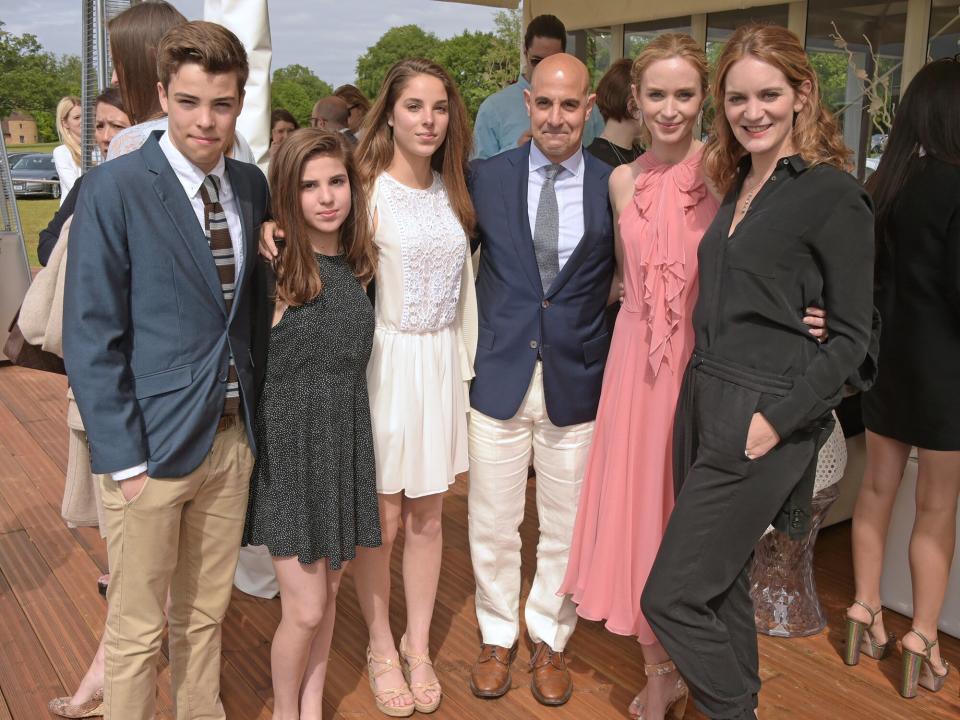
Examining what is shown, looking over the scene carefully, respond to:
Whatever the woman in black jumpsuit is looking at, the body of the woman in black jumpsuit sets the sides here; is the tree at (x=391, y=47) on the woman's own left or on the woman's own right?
on the woman's own right

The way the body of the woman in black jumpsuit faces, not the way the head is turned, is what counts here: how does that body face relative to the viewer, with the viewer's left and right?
facing the viewer and to the left of the viewer

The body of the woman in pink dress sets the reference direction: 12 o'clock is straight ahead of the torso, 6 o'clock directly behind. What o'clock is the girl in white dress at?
The girl in white dress is roughly at 3 o'clock from the woman in pink dress.

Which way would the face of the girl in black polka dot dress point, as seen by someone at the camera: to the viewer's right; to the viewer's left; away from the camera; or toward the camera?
toward the camera

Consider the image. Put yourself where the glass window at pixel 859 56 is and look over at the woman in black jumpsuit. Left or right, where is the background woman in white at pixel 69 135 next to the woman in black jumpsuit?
right

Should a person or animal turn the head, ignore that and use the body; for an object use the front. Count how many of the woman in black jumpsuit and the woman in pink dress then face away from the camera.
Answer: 0

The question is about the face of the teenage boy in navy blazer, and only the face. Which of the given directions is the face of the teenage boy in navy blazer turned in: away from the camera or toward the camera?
toward the camera

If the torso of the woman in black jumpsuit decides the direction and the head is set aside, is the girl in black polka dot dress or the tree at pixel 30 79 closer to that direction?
the girl in black polka dot dress

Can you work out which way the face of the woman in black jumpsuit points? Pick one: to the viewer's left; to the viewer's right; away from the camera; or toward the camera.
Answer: toward the camera

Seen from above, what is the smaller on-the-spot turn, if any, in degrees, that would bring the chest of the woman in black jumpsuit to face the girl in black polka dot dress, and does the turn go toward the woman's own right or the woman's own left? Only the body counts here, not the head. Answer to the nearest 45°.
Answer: approximately 45° to the woman's own right

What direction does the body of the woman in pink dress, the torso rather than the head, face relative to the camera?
toward the camera

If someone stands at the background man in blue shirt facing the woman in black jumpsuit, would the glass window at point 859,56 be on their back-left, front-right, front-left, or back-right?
back-left

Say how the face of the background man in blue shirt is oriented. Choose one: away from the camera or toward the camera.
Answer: toward the camera

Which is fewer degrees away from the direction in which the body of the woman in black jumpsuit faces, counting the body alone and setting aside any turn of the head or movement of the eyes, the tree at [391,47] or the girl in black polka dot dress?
the girl in black polka dot dress

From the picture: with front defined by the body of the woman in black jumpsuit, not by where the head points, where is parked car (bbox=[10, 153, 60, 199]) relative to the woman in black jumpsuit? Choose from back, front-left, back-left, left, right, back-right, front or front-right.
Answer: right

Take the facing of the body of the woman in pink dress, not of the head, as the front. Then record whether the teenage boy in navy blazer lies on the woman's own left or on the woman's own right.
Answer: on the woman's own right

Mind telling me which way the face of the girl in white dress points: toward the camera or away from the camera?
toward the camera

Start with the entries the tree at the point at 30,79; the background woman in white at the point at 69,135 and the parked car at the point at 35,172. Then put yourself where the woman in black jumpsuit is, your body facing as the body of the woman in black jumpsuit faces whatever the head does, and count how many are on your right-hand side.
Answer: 3
